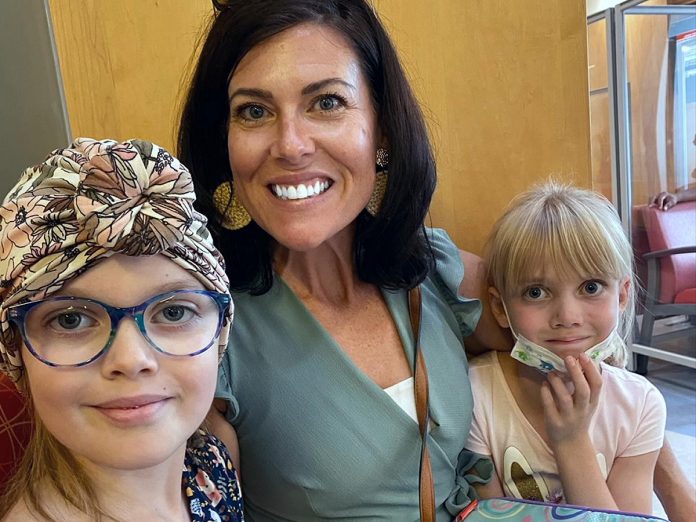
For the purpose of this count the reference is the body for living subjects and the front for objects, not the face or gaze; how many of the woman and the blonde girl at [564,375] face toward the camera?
2

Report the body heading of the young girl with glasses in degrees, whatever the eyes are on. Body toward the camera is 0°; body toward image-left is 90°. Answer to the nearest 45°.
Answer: approximately 0°

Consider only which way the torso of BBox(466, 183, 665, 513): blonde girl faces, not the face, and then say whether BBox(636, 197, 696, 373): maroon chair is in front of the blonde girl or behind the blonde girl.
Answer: behind

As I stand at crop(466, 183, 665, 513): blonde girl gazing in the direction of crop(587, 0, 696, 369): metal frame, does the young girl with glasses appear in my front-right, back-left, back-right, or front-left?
back-left

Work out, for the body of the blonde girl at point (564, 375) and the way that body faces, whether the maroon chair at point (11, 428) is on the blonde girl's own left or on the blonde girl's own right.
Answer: on the blonde girl's own right

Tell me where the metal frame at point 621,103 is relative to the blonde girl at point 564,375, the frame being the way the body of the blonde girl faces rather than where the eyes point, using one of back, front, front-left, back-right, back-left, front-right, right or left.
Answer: back

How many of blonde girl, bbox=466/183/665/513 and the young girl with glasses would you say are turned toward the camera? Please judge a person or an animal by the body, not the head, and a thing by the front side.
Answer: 2

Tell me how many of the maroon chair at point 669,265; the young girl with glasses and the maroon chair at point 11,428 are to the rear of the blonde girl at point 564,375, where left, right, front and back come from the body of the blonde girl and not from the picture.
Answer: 1

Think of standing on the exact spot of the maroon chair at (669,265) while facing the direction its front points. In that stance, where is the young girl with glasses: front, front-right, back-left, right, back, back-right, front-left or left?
front-right
